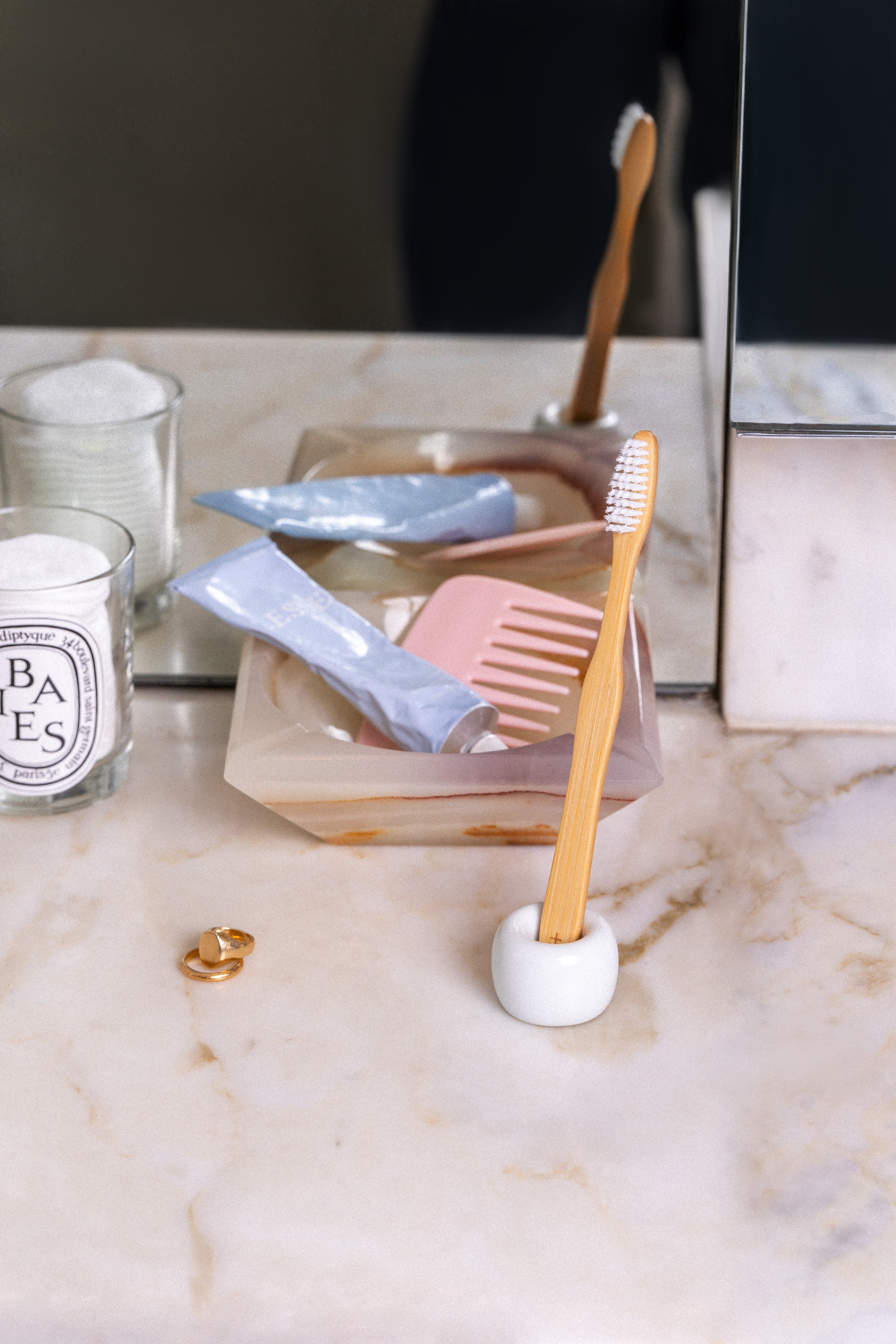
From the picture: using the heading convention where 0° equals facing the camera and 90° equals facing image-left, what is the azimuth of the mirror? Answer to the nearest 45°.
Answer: approximately 0°
